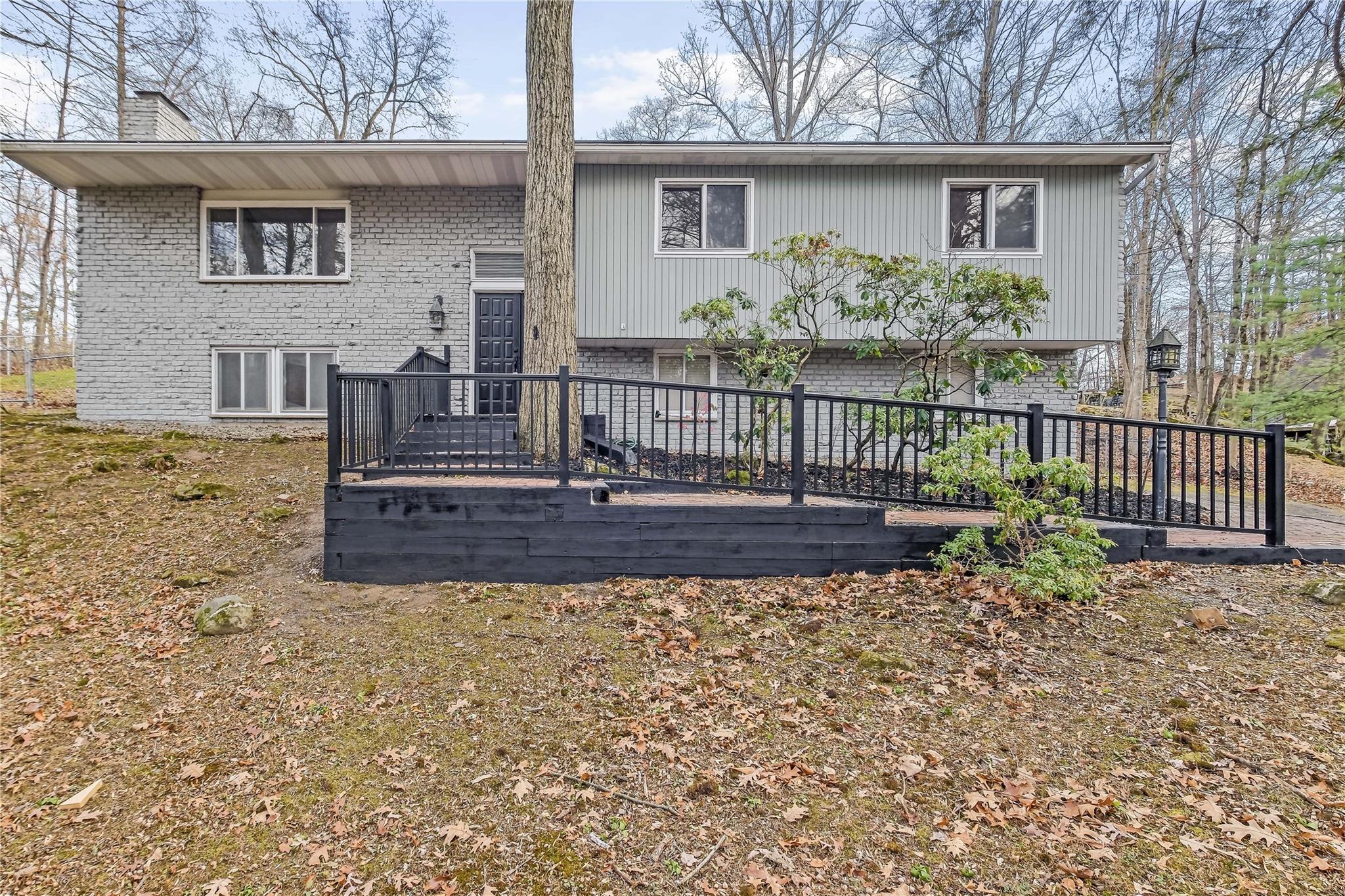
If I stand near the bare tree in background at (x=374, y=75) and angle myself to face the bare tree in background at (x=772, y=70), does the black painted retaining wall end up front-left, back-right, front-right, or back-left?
front-right

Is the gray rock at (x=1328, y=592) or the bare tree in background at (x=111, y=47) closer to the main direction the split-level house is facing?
the gray rock

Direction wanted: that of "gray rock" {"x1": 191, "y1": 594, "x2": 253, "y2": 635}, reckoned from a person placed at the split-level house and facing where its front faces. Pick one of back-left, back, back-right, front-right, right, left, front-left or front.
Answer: front

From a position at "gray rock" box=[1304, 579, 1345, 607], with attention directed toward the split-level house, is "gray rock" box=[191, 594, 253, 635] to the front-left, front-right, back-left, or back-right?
front-left

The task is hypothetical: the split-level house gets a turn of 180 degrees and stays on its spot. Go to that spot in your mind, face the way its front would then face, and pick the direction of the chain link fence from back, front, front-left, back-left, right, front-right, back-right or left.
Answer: front-left

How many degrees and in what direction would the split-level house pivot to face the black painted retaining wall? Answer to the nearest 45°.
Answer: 0° — it already faces it

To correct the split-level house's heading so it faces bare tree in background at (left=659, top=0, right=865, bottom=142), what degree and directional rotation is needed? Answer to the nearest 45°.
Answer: approximately 135° to its left

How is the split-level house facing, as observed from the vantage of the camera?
facing the viewer

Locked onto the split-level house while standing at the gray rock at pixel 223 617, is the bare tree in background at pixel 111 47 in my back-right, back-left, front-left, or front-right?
front-left

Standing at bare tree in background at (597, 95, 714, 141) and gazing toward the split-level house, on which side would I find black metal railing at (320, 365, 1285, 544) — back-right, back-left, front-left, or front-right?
front-left

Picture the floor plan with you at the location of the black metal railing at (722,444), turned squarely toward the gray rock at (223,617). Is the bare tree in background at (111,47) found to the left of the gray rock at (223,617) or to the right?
right
